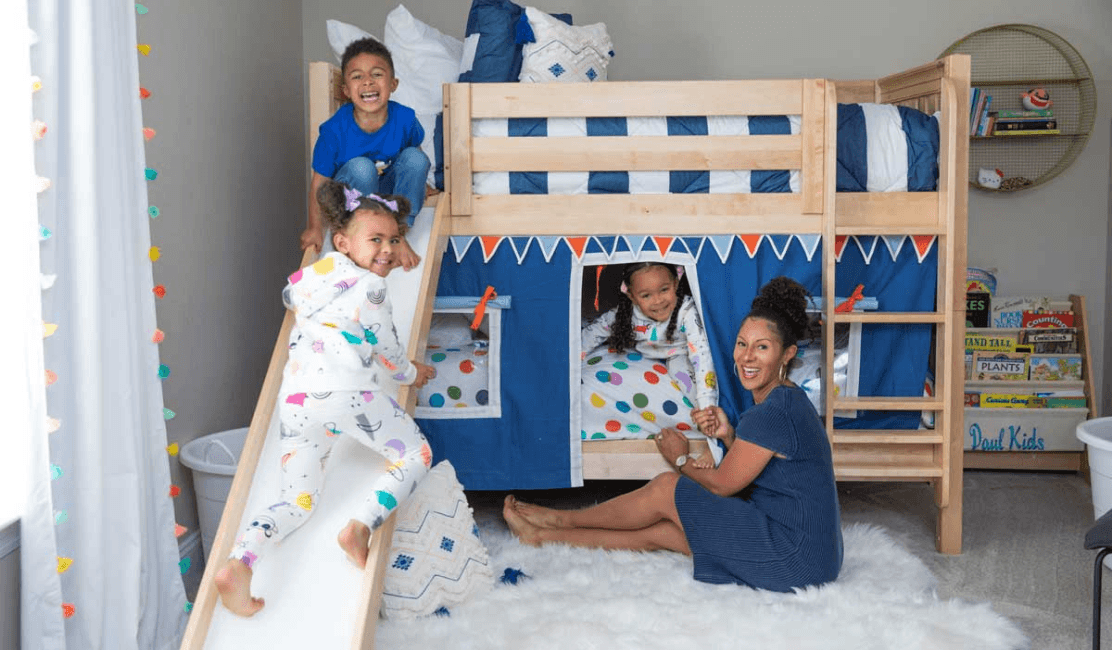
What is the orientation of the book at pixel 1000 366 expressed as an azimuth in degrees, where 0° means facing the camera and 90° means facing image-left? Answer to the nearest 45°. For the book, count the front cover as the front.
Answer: approximately 0°

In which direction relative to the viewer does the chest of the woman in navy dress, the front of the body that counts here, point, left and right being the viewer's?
facing to the left of the viewer

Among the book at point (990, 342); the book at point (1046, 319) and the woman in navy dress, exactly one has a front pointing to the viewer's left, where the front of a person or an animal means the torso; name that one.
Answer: the woman in navy dress

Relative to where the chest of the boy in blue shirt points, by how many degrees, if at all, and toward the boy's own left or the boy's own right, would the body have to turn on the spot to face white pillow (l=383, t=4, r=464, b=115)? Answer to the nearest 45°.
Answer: approximately 180°

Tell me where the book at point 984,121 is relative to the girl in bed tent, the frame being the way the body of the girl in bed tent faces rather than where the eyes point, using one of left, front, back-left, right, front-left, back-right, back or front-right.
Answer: back-left

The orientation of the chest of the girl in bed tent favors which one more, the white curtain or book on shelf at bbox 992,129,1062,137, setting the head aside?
the white curtain

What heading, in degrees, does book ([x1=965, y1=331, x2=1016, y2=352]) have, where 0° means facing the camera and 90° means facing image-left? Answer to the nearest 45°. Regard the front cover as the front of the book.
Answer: approximately 0°
